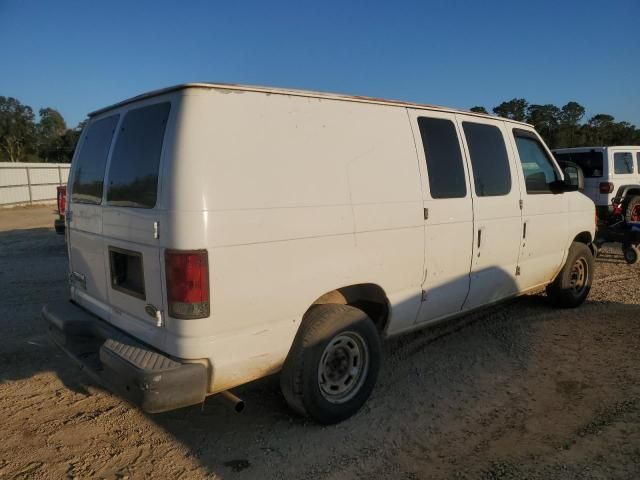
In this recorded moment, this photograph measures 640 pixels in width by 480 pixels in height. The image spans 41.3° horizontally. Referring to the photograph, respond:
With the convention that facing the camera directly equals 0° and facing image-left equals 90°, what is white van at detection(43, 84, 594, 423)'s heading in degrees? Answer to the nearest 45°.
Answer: approximately 225°

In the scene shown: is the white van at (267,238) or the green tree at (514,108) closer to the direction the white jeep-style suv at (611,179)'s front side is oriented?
the green tree

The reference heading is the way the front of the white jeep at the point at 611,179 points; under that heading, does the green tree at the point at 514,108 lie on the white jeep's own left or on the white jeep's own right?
on the white jeep's own left

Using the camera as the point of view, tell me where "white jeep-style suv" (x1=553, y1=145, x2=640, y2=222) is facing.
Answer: facing away from the viewer and to the right of the viewer

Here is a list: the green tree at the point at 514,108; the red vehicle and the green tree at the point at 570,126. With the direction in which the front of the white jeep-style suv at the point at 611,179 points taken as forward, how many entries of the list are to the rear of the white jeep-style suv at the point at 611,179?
1
